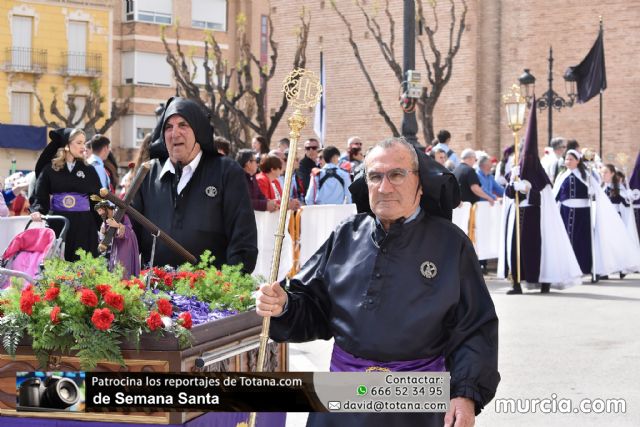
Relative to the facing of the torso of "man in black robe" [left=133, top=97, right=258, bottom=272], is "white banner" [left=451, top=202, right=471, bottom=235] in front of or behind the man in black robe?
behind

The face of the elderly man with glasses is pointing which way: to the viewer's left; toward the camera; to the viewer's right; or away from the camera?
toward the camera

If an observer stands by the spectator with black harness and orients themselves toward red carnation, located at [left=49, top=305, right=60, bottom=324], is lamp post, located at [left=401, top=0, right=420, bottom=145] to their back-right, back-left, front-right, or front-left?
back-left

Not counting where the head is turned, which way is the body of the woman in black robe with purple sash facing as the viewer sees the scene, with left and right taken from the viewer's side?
facing the viewer

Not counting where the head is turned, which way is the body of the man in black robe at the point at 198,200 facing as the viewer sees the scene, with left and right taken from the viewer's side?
facing the viewer and to the left of the viewer

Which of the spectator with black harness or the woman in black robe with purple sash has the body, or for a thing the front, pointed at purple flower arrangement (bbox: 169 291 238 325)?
the woman in black robe with purple sash
